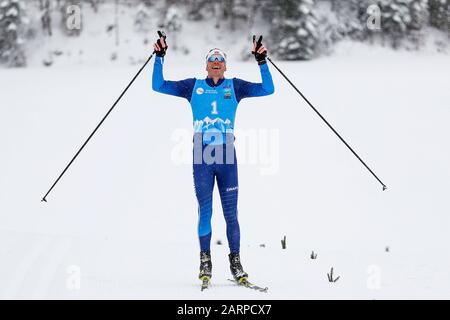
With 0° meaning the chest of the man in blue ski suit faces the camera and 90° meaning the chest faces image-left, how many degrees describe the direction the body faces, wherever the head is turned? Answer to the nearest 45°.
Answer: approximately 0°

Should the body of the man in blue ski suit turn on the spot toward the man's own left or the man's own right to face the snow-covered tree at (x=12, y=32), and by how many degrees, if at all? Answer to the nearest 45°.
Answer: approximately 180°

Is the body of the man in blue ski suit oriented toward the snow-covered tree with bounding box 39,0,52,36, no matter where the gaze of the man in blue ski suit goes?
no

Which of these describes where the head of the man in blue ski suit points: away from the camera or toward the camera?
toward the camera

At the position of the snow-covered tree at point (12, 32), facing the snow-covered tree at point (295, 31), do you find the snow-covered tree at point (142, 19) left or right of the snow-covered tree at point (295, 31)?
left

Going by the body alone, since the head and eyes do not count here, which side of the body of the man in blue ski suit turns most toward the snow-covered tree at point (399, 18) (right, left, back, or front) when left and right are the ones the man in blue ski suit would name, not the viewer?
back

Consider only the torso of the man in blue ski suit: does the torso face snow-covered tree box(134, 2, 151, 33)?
no

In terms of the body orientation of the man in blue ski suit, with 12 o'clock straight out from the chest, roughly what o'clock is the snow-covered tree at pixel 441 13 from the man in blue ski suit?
The snow-covered tree is roughly at 7 o'clock from the man in blue ski suit.

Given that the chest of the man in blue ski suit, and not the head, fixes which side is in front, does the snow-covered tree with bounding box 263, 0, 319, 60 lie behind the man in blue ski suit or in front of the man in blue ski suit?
behind
